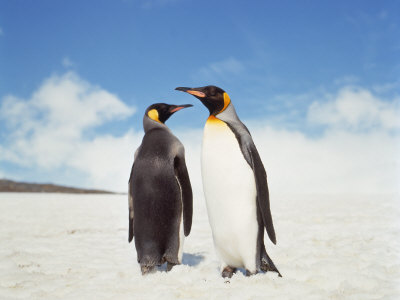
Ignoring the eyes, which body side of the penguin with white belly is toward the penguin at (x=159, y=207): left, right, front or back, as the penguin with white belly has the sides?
right

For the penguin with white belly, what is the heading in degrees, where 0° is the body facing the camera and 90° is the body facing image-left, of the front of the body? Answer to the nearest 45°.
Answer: approximately 45°

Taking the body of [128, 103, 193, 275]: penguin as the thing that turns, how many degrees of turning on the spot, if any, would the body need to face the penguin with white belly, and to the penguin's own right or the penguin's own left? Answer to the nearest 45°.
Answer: approximately 90° to the penguin's own right

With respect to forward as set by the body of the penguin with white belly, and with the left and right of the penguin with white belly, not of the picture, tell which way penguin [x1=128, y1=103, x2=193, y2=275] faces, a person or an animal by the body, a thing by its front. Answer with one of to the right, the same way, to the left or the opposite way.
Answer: the opposite way

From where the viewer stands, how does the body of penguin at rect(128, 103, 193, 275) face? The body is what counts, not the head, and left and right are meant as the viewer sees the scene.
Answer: facing away from the viewer and to the right of the viewer
